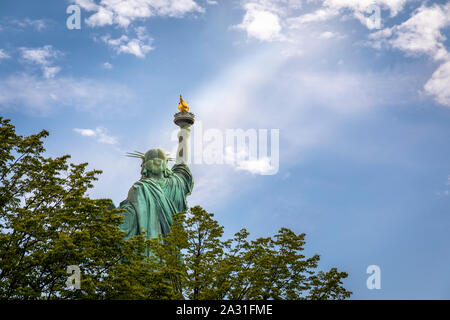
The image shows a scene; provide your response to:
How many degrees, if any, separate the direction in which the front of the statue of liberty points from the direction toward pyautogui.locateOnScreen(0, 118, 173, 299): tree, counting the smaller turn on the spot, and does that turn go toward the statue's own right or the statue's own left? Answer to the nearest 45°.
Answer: approximately 180°

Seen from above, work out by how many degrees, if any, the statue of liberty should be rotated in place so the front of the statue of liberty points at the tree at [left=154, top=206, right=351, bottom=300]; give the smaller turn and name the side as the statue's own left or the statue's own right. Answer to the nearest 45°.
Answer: approximately 180°

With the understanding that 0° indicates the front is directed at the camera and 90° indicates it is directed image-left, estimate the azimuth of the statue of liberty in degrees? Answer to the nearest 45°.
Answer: approximately 180°
